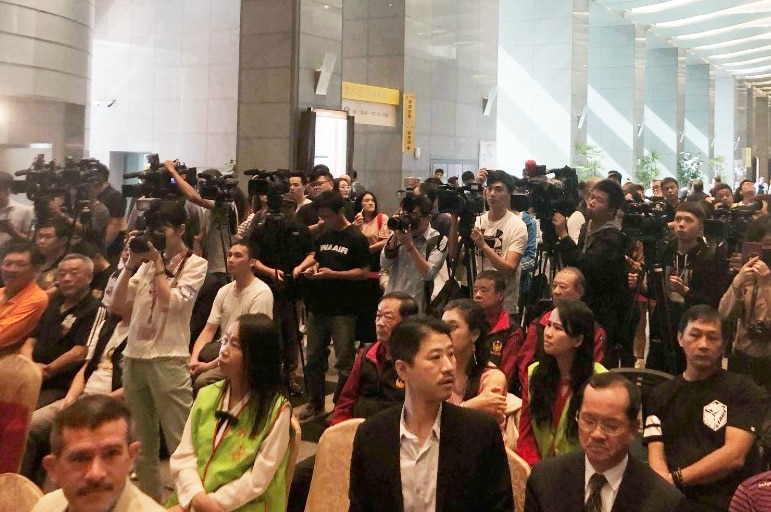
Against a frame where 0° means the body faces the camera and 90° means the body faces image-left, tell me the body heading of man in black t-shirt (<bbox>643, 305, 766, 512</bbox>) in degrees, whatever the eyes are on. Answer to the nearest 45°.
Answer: approximately 0°

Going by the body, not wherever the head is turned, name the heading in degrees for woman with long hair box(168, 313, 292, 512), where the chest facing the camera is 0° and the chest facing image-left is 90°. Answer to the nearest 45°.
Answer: approximately 45°

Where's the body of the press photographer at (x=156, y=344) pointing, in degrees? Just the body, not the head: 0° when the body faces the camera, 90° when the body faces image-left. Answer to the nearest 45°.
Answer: approximately 45°

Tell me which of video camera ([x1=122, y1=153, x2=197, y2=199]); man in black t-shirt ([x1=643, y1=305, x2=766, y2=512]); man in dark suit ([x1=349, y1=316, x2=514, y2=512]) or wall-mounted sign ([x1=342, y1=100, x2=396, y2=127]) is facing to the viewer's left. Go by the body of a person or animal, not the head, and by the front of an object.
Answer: the video camera

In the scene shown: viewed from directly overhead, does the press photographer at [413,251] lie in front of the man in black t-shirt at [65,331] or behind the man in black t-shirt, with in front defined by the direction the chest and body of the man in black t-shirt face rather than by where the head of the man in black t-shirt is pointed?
behind

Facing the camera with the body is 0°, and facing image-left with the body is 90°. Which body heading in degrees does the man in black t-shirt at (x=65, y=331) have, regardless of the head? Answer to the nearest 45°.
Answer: approximately 45°

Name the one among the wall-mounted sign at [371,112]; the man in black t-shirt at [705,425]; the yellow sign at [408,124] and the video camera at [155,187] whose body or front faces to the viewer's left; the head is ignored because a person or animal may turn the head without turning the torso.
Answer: the video camera
